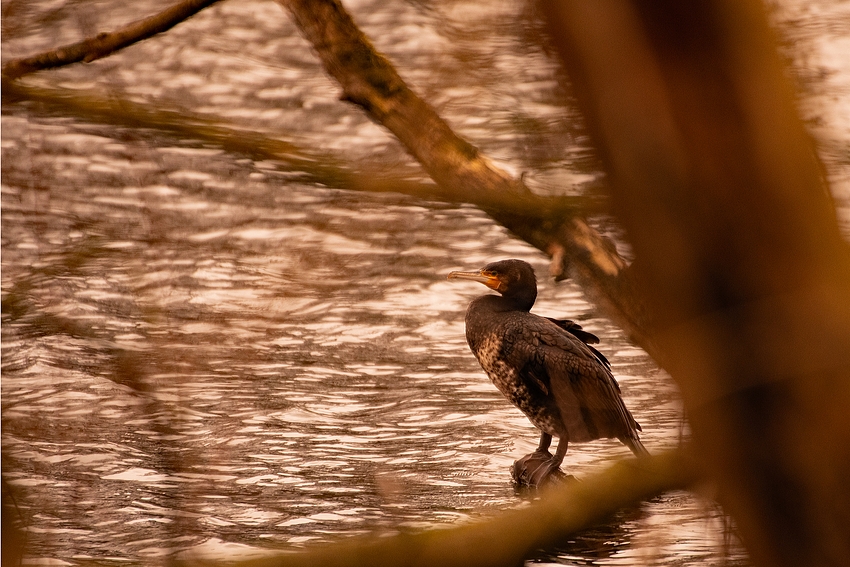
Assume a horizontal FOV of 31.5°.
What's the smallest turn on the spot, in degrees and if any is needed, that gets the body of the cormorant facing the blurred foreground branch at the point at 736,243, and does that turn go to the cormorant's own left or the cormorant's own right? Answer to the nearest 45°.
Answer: approximately 90° to the cormorant's own left

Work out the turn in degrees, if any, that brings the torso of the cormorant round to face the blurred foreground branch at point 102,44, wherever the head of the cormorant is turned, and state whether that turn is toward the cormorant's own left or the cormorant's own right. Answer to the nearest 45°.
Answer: approximately 90° to the cormorant's own left

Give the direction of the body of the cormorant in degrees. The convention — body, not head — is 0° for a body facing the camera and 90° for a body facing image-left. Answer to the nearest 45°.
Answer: approximately 90°
